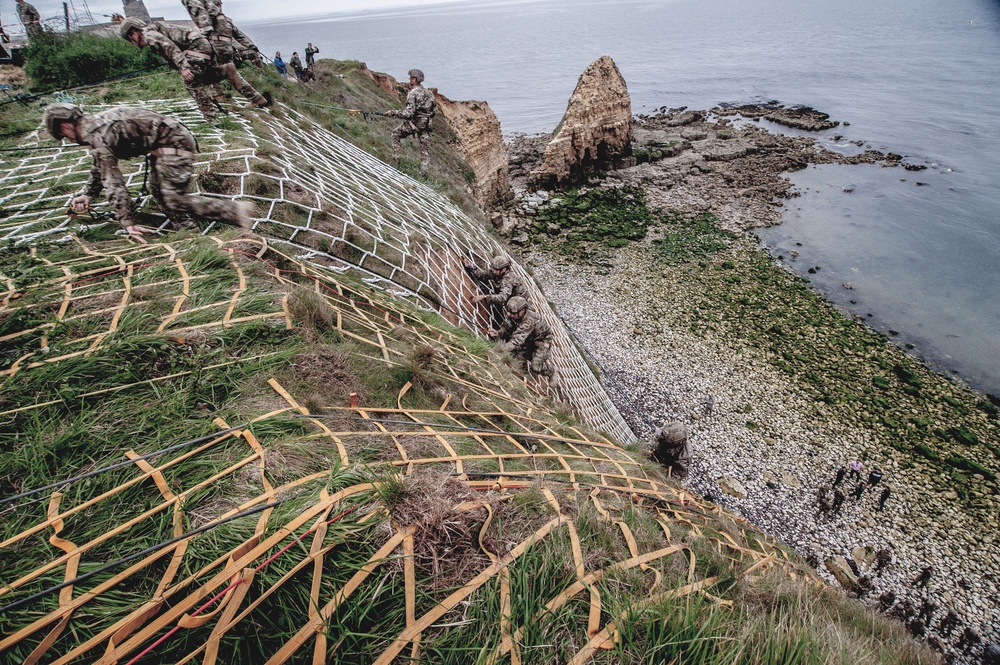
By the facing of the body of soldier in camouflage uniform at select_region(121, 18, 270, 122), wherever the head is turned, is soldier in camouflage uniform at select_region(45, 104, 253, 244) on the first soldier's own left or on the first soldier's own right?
on the first soldier's own left

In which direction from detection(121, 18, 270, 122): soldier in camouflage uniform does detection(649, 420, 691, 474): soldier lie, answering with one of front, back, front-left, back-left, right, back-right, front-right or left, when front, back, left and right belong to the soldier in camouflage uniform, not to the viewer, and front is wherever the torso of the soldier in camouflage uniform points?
back-left

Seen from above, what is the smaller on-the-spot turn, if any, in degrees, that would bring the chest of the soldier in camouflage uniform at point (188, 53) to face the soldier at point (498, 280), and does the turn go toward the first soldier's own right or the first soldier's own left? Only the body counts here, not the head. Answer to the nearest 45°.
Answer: approximately 135° to the first soldier's own left

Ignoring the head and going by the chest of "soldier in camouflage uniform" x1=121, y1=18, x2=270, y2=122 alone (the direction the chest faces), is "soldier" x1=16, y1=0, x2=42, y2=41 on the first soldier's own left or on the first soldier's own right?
on the first soldier's own right

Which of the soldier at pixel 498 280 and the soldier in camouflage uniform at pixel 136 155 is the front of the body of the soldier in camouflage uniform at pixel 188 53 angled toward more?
the soldier in camouflage uniform

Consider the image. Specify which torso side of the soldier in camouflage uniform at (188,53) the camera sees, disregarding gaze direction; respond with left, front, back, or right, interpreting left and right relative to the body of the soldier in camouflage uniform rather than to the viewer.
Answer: left

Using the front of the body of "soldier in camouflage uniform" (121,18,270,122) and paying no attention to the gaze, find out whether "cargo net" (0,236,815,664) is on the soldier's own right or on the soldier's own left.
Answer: on the soldier's own left

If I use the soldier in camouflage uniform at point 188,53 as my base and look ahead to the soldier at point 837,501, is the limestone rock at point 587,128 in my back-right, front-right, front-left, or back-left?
front-left
